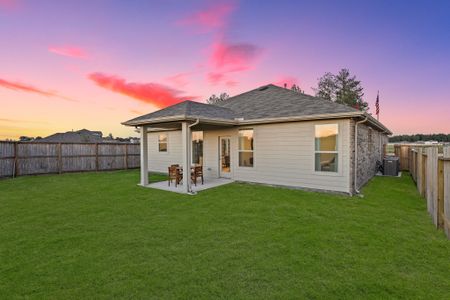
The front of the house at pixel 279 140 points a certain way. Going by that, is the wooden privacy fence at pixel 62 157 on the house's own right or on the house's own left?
on the house's own left

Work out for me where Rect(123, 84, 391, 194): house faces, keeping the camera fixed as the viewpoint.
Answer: facing away from the viewer and to the right of the viewer
